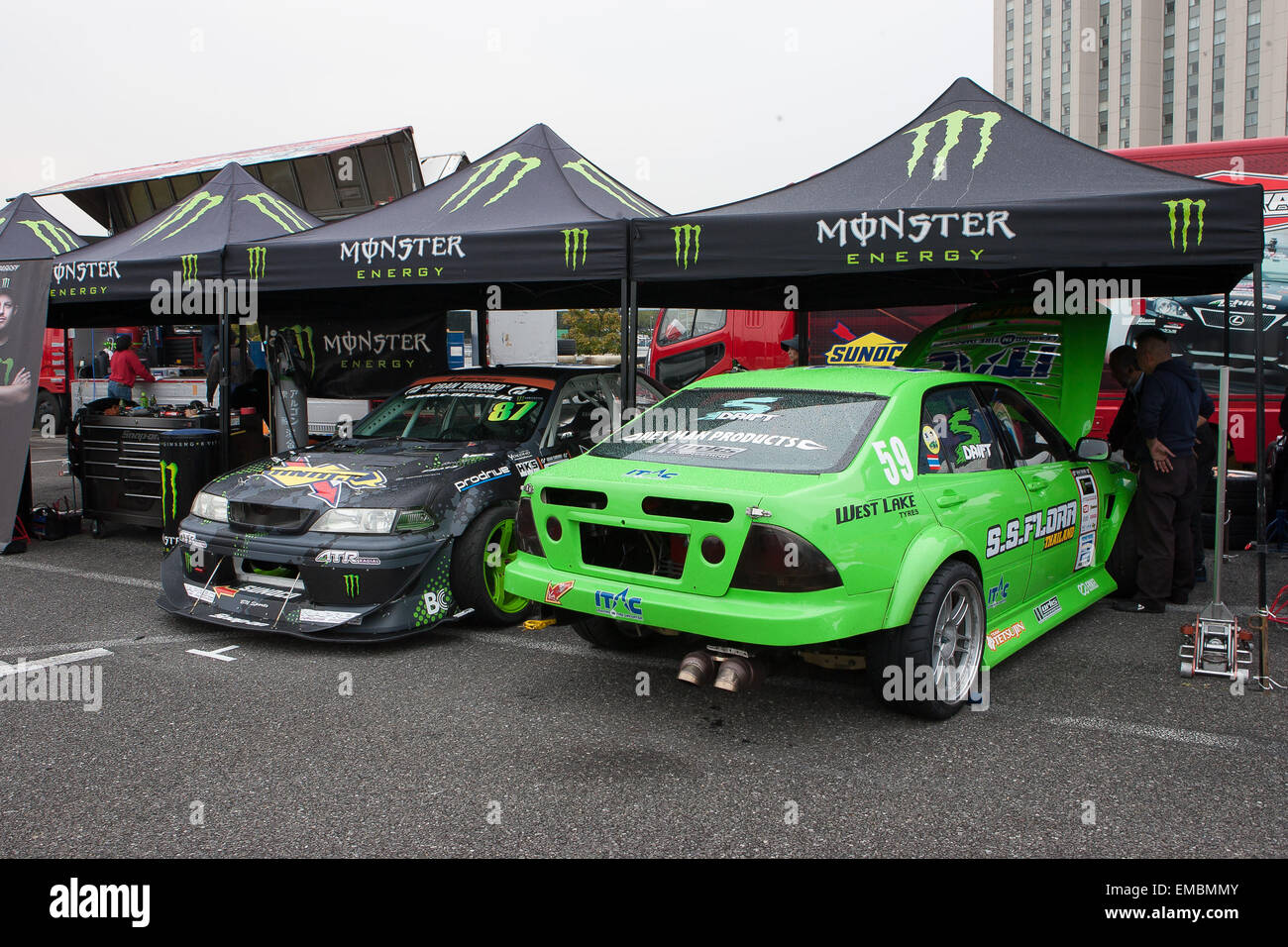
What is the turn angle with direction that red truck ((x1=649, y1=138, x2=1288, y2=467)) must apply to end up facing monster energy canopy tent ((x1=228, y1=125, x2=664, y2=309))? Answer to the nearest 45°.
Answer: approximately 45° to its left

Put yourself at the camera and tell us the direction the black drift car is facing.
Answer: facing the viewer and to the left of the viewer

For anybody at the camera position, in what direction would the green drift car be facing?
facing away from the viewer and to the right of the viewer

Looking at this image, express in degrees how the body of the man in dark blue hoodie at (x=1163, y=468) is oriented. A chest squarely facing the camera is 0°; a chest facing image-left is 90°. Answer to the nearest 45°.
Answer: approximately 135°

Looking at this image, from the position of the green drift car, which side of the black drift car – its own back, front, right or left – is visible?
left

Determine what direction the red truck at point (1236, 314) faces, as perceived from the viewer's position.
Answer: facing to the left of the viewer

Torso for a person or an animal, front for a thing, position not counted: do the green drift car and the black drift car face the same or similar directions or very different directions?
very different directions

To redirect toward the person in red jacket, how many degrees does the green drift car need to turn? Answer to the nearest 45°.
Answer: approximately 90° to its left

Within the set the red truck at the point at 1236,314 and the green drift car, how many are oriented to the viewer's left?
1

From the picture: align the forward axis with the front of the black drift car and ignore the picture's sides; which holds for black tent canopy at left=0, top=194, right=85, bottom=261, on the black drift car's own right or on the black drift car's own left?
on the black drift car's own right

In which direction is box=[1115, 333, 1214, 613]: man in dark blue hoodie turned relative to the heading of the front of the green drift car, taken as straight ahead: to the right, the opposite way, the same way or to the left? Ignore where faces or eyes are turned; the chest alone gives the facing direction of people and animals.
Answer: to the left
